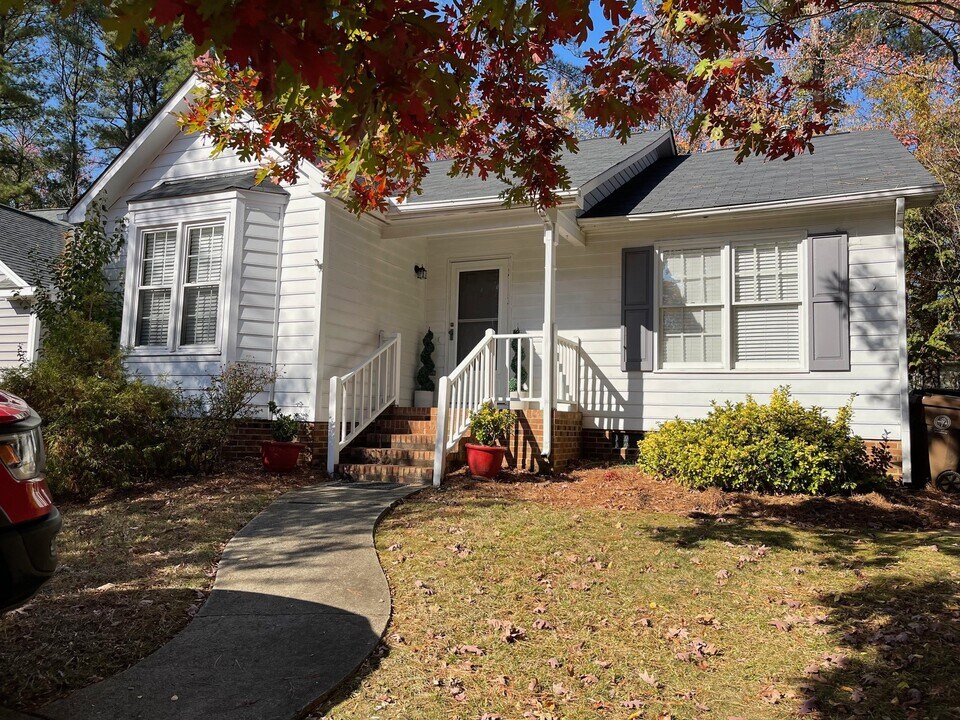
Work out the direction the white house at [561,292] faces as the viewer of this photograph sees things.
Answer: facing the viewer

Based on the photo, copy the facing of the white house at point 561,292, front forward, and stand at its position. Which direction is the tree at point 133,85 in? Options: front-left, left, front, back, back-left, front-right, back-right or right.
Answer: back-right

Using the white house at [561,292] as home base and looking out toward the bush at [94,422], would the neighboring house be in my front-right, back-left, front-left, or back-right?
front-right

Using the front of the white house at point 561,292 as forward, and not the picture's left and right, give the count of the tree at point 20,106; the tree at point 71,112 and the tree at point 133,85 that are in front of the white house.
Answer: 0

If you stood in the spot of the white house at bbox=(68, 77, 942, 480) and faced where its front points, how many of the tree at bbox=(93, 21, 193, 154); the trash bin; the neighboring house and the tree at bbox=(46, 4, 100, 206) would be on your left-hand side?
1

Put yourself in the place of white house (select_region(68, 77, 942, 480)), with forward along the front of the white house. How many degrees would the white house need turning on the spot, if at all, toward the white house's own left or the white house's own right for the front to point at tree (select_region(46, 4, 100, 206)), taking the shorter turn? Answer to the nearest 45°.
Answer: approximately 135° to the white house's own right

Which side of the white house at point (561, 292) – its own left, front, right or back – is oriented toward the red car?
front

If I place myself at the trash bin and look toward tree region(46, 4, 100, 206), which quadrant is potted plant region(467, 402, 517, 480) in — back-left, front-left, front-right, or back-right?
front-left

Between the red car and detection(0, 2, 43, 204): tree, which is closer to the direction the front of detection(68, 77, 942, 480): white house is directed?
the red car

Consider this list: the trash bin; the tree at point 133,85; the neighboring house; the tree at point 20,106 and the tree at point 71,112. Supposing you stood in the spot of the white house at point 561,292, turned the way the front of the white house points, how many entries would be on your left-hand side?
1

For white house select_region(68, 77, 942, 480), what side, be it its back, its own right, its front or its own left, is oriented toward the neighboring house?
right

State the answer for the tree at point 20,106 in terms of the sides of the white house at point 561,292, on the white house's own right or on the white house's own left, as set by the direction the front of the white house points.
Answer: on the white house's own right

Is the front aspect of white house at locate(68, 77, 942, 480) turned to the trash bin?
no

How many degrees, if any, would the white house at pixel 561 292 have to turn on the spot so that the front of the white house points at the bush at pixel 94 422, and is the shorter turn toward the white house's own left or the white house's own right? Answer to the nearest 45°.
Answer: approximately 90° to the white house's own right

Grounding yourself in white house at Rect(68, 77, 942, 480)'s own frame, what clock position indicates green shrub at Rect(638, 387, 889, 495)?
The green shrub is roughly at 10 o'clock from the white house.
